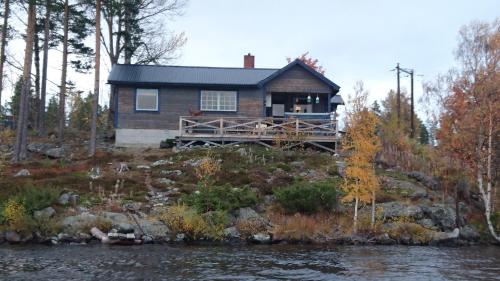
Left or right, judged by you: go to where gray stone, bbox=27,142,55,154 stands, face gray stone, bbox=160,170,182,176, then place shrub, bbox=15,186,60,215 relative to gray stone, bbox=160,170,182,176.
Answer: right

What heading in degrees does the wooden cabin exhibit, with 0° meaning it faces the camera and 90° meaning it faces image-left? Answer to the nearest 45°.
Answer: approximately 0°

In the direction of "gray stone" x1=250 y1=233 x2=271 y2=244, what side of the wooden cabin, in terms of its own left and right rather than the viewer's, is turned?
front

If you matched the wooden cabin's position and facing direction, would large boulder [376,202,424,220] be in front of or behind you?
in front

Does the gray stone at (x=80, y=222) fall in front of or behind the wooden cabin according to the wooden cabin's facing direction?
in front

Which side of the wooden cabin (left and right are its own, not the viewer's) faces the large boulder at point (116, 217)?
front

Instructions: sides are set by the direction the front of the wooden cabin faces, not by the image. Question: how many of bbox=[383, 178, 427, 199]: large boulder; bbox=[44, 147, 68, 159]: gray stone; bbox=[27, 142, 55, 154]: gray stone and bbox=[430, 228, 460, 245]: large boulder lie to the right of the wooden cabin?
2

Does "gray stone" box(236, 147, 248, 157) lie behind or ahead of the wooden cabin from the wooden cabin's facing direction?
ahead

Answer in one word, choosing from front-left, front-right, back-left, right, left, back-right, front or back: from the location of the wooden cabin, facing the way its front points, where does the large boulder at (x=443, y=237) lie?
front-left

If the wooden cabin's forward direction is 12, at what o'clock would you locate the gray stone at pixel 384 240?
The gray stone is roughly at 11 o'clock from the wooden cabin.

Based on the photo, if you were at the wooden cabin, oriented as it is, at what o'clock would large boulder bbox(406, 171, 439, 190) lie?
The large boulder is roughly at 10 o'clock from the wooden cabin.

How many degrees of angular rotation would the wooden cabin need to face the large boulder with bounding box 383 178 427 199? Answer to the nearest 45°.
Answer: approximately 45° to its left
